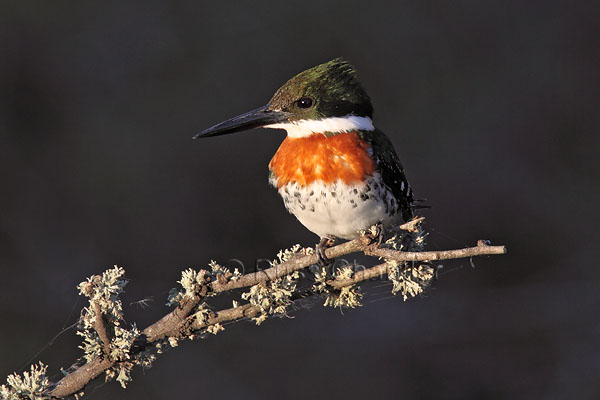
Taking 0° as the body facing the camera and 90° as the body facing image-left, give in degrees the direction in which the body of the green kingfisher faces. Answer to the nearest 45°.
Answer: approximately 45°
